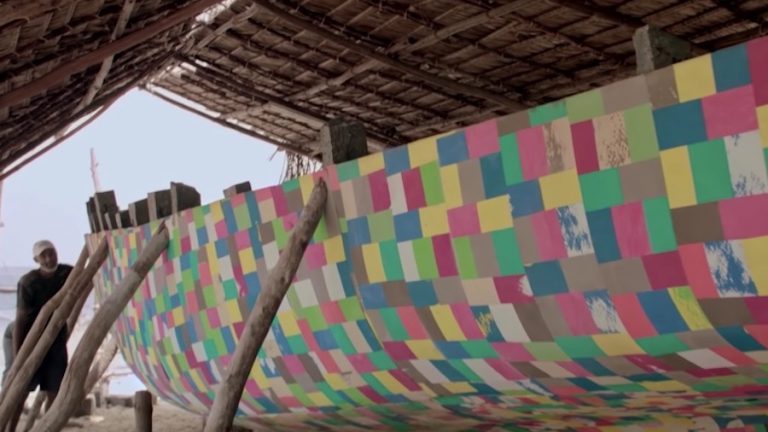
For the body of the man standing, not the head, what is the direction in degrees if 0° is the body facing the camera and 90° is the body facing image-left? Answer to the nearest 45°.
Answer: approximately 0°

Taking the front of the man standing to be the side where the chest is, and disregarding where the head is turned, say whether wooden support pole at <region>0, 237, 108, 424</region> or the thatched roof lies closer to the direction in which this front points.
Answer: the wooden support pole

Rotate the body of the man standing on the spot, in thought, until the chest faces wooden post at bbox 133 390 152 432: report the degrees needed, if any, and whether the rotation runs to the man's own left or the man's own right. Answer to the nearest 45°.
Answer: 0° — they already face it
